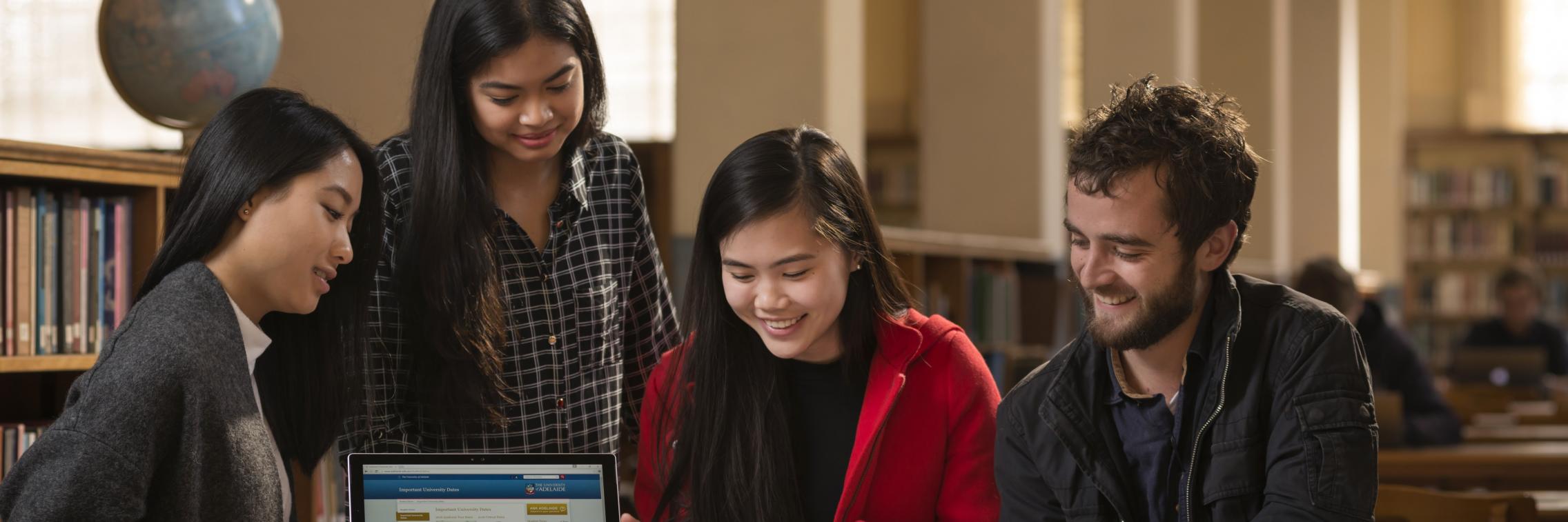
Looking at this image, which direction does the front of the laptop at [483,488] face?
toward the camera

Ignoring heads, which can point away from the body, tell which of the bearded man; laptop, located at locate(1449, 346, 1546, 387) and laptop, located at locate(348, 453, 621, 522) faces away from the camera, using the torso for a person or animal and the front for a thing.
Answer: laptop, located at locate(1449, 346, 1546, 387)

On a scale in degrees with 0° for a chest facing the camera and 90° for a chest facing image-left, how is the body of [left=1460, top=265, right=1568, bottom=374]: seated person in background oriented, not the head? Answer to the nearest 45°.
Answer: approximately 0°

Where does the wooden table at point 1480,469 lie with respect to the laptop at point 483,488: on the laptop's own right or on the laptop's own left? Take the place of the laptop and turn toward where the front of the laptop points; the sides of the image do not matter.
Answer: on the laptop's own left

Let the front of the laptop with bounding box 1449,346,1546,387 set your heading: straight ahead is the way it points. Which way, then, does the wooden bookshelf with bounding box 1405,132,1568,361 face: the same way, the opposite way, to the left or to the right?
the opposite way

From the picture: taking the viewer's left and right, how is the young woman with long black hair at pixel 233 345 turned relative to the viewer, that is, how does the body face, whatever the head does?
facing to the right of the viewer

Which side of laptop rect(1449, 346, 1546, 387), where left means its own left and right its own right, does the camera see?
back

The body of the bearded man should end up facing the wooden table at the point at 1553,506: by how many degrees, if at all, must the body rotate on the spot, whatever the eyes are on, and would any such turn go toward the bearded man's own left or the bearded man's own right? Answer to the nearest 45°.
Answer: approximately 180°

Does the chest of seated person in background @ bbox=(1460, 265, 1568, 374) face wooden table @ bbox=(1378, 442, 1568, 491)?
yes

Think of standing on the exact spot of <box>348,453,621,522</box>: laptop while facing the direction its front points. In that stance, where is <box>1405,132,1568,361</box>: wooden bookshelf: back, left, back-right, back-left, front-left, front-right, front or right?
back-left

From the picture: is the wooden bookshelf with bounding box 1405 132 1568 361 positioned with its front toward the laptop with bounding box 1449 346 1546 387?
yes

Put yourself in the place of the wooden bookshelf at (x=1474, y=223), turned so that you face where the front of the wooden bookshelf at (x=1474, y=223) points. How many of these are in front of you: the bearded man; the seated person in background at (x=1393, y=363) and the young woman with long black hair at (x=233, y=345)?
3

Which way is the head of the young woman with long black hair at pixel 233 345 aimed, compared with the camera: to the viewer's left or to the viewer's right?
to the viewer's right

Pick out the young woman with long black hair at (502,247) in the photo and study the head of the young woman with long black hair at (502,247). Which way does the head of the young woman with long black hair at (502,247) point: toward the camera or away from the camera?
toward the camera

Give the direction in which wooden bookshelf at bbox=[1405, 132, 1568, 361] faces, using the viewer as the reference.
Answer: facing the viewer

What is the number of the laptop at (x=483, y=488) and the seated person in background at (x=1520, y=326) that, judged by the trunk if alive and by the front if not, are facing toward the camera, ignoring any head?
2

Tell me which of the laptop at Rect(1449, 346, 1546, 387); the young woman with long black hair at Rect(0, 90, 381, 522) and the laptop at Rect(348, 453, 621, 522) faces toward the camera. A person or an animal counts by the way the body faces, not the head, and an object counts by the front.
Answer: the laptop at Rect(348, 453, 621, 522)

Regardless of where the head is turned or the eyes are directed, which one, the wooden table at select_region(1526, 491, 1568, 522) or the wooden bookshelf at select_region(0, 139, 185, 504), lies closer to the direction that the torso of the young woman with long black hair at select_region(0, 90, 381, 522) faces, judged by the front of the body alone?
the wooden table
